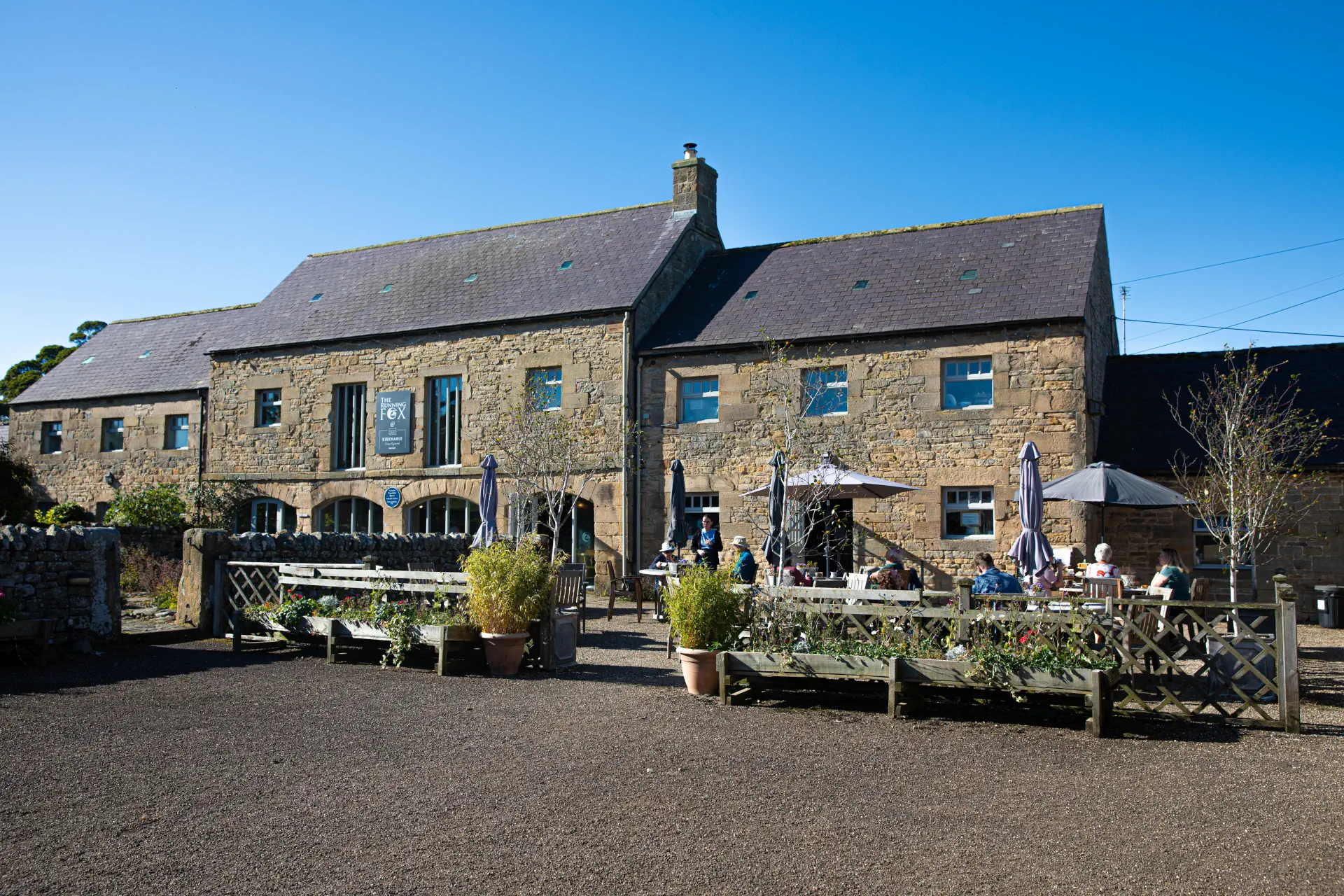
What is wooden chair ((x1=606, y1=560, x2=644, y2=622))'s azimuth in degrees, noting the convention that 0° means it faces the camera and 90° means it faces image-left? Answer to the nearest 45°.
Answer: approximately 270°

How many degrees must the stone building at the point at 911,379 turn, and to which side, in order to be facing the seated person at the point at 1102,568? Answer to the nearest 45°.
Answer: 0° — it already faces them

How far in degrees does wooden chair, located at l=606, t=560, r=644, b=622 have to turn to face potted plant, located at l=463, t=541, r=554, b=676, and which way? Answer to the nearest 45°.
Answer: approximately 90° to its right

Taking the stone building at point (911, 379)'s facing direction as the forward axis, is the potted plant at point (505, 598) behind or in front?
in front

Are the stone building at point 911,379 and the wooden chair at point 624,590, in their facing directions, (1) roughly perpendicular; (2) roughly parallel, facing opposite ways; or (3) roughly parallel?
roughly perpendicular

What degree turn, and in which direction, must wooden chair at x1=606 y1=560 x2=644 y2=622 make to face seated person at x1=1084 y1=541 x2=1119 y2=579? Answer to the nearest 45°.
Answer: approximately 45° to its right

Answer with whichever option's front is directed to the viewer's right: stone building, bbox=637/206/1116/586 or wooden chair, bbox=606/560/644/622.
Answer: the wooden chair

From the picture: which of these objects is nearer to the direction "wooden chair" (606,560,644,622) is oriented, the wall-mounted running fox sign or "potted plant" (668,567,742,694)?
the potted plant

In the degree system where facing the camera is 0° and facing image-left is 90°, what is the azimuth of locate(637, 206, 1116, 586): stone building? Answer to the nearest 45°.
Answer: approximately 0°

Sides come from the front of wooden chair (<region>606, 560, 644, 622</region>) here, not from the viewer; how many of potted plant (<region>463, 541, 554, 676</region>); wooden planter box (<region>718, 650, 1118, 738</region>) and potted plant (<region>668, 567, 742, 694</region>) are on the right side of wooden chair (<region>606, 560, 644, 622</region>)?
3

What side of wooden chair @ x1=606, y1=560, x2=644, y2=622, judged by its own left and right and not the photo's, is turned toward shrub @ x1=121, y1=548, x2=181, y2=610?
back

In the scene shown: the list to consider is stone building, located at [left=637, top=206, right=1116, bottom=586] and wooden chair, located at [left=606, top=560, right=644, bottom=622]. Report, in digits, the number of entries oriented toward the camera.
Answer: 1

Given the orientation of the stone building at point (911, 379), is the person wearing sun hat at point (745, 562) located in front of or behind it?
in front
